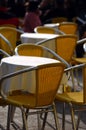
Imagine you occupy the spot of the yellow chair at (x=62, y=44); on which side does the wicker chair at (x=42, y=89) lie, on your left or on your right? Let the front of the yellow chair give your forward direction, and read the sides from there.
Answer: on your left

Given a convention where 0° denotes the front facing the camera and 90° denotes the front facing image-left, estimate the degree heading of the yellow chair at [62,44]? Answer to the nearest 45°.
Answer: approximately 135°

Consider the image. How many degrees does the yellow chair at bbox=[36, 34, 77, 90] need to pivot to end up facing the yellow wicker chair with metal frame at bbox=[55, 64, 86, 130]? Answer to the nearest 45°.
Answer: approximately 135° to its left

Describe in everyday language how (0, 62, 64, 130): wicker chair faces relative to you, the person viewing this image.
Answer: facing away from the viewer and to the left of the viewer

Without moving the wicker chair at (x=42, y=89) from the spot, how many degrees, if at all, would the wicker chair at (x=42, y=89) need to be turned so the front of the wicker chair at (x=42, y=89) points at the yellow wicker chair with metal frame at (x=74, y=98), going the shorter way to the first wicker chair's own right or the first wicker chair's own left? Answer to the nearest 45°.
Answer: approximately 90° to the first wicker chair's own right

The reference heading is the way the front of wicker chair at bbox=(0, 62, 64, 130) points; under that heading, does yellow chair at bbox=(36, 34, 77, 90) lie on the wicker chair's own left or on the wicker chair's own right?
on the wicker chair's own right
